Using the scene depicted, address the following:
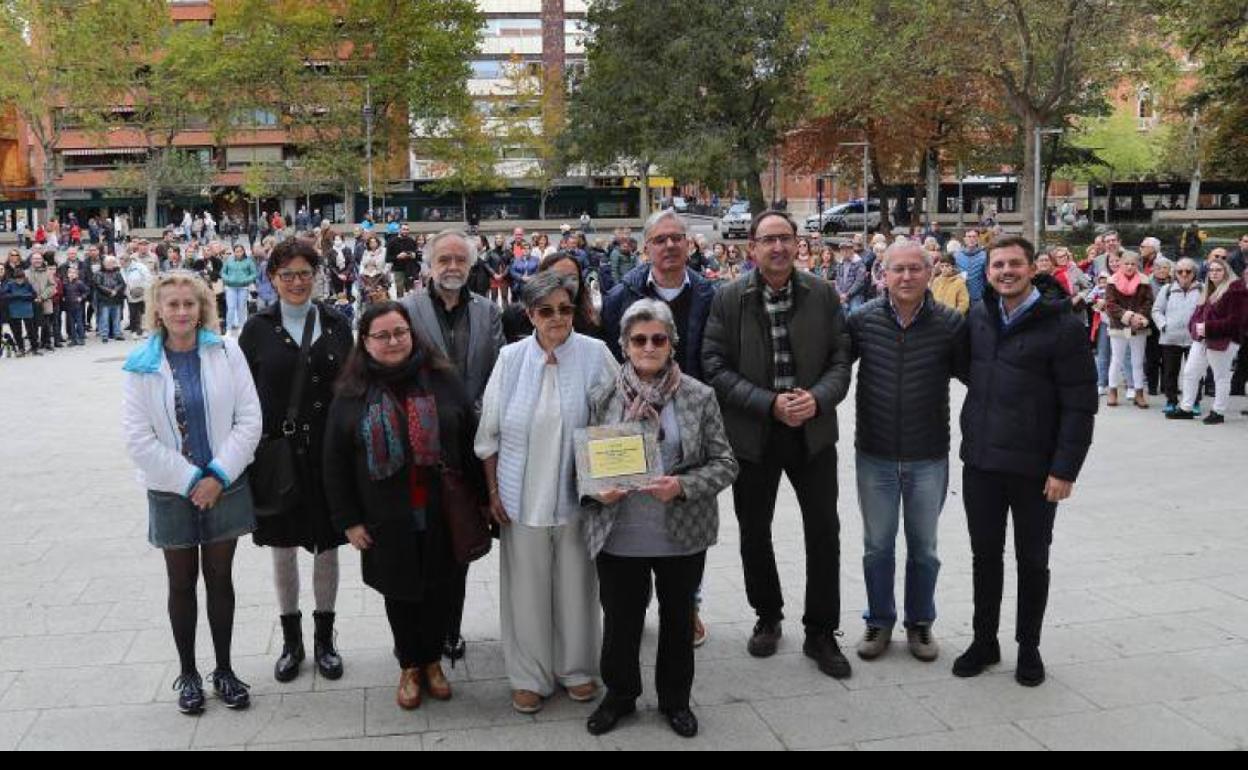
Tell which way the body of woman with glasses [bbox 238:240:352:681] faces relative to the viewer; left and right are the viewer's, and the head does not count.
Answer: facing the viewer

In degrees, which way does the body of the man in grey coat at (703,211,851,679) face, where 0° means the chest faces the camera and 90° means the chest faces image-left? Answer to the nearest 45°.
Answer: approximately 0°

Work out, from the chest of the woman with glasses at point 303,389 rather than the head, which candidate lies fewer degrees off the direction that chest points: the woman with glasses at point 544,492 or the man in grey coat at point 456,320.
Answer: the woman with glasses

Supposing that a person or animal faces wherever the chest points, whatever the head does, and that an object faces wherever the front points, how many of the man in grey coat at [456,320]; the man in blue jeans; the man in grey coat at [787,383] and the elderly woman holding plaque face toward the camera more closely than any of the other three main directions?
4

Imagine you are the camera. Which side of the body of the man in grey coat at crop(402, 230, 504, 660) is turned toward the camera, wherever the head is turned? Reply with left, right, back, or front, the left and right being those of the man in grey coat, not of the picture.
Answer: front

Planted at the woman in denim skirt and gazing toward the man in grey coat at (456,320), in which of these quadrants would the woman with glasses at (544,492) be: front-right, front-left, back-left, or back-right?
front-right

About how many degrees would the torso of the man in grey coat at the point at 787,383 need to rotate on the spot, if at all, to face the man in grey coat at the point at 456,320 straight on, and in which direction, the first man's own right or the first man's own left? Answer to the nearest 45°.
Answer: approximately 90° to the first man's own right

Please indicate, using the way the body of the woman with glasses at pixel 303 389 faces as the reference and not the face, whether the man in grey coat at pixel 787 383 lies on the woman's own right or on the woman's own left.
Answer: on the woman's own left

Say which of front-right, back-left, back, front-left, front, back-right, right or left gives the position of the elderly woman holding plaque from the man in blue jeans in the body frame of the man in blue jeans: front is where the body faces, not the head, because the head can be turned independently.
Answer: front-right

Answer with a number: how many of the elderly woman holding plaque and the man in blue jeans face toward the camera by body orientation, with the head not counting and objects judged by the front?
2

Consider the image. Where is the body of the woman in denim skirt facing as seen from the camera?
toward the camera
